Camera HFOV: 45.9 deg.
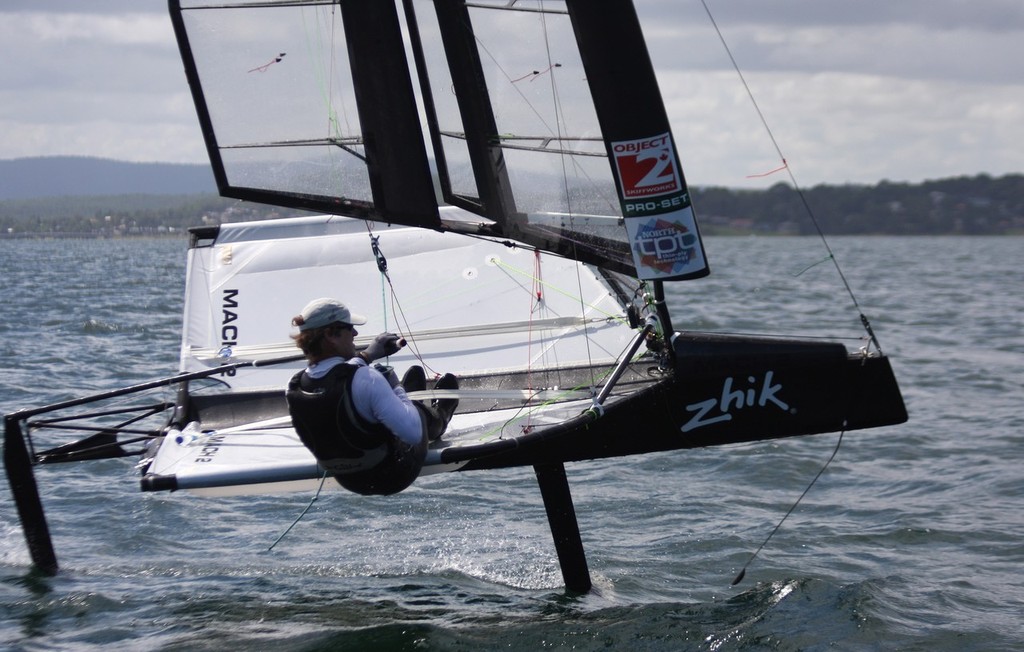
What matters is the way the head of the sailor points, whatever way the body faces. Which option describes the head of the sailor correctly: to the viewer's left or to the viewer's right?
to the viewer's right

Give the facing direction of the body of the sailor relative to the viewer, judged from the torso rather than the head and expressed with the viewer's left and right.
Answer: facing away from the viewer and to the right of the viewer

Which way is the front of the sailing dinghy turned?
to the viewer's right
